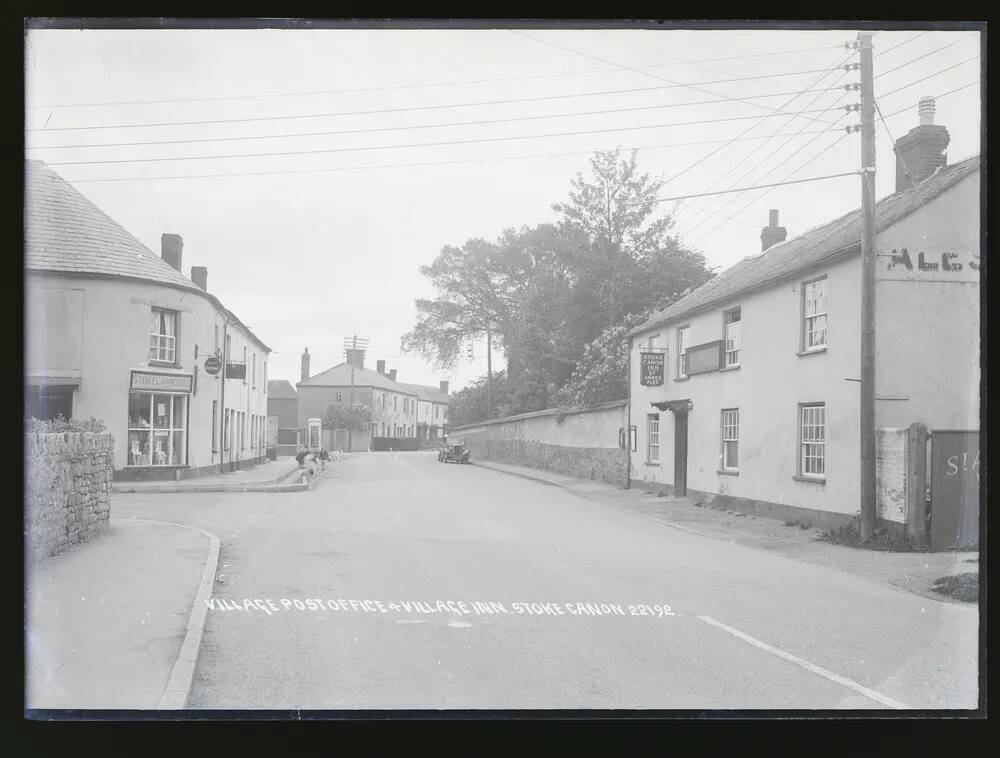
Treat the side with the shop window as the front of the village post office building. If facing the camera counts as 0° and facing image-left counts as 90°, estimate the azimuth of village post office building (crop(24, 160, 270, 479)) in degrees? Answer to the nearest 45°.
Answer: approximately 315°

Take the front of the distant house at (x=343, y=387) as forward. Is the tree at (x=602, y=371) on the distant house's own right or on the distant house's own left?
on the distant house's own left

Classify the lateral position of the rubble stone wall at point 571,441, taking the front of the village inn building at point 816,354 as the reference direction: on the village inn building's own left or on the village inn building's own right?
on the village inn building's own right

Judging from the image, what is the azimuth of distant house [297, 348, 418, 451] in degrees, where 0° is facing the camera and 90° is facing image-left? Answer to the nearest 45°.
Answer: approximately 315°

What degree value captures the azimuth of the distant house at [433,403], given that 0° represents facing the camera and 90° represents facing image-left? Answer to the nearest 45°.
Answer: approximately 315°

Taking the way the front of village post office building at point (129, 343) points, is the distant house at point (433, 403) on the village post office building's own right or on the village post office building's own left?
on the village post office building's own left

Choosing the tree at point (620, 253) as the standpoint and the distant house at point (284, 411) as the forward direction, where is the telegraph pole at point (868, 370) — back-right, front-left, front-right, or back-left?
back-left
